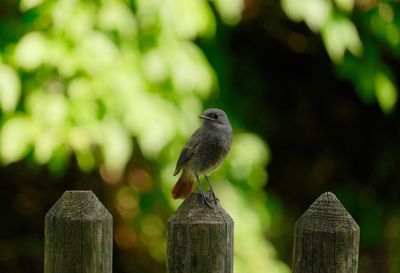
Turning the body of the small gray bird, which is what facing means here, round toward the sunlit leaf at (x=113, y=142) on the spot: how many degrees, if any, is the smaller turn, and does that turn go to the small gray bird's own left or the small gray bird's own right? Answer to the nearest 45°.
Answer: approximately 180°

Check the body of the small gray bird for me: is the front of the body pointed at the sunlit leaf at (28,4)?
no

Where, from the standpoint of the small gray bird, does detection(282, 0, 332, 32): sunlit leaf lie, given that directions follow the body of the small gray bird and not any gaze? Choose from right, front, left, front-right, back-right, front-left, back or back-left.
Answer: left

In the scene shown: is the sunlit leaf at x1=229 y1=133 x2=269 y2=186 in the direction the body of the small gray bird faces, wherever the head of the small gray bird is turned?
no

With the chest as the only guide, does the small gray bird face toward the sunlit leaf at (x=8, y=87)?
no

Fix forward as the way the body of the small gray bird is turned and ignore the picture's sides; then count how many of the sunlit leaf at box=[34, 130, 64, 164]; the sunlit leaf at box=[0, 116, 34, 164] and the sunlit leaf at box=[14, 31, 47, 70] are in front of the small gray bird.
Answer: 0

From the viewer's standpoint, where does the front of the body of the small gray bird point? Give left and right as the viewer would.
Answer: facing the viewer and to the right of the viewer

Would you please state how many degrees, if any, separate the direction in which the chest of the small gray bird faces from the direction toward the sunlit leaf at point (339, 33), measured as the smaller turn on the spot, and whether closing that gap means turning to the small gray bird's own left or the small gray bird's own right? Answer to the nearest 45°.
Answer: approximately 90° to the small gray bird's own left

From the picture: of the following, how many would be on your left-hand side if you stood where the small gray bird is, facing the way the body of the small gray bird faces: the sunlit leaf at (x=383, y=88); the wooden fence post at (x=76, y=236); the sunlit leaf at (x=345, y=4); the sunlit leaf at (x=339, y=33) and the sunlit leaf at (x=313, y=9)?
4

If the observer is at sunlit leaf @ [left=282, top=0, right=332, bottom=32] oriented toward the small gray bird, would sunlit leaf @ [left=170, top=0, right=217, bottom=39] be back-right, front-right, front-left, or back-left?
front-right

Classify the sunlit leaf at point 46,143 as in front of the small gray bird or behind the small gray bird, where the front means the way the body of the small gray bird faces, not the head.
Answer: behind

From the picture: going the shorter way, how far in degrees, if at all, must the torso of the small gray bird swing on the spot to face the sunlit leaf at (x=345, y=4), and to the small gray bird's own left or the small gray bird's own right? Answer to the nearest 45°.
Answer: approximately 90° to the small gray bird's own left
